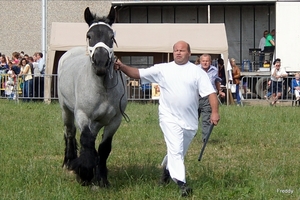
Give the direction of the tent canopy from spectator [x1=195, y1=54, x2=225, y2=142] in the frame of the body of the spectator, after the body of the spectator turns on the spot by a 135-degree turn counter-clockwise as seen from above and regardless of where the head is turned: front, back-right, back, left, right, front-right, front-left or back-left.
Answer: front-left

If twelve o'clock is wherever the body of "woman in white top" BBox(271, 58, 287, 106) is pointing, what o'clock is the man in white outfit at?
The man in white outfit is roughly at 12 o'clock from the woman in white top.

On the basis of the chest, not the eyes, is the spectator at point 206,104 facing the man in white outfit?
yes

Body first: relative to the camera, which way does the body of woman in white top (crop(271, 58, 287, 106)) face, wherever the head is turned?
toward the camera

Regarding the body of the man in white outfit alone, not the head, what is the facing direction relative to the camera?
toward the camera

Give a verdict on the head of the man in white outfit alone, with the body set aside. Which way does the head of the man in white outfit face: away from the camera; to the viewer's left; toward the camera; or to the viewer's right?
toward the camera
